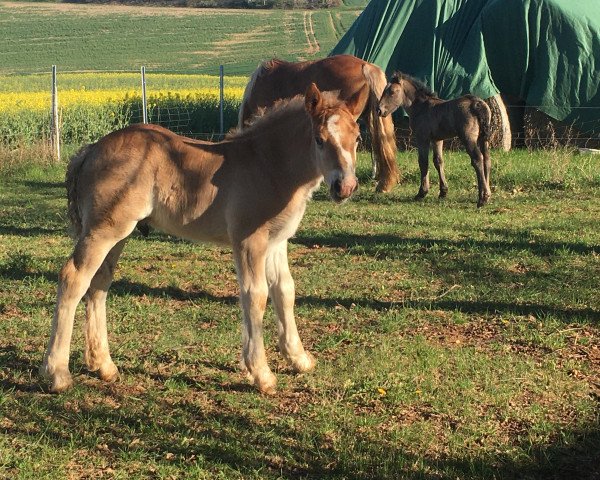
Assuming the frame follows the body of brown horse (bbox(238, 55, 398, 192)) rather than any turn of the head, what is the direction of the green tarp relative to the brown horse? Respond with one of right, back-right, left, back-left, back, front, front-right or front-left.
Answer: back-right

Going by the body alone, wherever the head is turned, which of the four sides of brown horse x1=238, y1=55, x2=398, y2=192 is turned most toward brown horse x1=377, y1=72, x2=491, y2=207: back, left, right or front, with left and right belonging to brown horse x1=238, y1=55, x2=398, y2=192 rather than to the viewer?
back

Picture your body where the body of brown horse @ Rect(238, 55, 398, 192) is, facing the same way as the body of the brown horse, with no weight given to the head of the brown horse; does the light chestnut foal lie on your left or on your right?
on your left

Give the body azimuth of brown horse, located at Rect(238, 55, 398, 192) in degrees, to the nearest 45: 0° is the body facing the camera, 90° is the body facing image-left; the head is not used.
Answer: approximately 90°

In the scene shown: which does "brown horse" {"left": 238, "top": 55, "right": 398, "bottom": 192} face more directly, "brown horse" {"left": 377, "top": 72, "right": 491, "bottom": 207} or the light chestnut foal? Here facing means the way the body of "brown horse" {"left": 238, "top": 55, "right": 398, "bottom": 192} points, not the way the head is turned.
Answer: the light chestnut foal

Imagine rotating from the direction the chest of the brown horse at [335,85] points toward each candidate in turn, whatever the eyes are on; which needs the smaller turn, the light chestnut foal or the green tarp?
the light chestnut foal

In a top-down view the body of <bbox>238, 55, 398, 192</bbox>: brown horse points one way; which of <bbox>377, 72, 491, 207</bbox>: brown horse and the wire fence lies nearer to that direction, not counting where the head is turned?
the wire fence

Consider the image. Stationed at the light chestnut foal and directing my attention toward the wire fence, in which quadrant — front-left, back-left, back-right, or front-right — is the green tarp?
front-right
